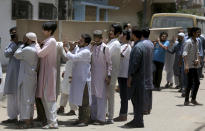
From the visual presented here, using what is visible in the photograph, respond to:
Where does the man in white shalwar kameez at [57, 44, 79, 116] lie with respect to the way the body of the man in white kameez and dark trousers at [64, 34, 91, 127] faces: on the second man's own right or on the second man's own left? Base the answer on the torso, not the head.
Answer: on the second man's own right

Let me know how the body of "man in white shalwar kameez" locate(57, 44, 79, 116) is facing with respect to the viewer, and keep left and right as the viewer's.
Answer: facing to the left of the viewer

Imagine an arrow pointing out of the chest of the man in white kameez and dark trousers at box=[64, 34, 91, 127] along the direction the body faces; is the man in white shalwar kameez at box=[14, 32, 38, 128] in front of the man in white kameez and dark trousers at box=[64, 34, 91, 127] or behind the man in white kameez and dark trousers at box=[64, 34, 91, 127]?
in front

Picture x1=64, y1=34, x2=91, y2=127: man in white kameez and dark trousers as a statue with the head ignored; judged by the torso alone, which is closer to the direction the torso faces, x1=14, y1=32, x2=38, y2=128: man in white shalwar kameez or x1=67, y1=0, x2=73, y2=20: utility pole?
the man in white shalwar kameez
